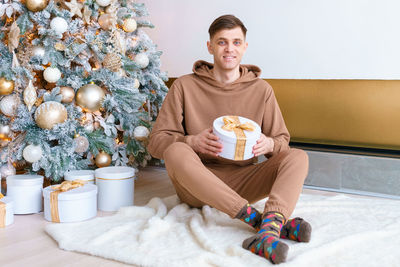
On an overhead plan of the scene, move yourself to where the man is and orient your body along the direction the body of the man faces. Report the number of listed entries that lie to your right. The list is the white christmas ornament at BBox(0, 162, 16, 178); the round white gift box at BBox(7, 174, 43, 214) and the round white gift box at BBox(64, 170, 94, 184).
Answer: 3

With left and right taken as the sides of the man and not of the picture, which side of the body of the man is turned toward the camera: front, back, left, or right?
front

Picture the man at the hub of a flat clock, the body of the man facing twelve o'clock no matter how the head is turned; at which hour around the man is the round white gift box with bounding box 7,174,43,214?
The round white gift box is roughly at 3 o'clock from the man.

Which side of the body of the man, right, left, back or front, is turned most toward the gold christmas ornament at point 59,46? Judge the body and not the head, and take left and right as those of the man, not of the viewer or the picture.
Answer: right

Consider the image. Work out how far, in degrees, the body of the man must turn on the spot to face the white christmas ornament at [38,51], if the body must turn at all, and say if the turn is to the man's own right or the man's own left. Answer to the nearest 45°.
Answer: approximately 90° to the man's own right

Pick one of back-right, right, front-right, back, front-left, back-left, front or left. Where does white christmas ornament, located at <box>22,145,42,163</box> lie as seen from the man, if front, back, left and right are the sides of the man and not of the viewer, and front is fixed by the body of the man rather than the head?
right

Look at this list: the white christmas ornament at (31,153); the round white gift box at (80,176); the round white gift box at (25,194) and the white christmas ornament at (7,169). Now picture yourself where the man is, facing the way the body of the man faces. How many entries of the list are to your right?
4

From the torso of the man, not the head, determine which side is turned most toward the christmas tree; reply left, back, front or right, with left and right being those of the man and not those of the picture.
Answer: right

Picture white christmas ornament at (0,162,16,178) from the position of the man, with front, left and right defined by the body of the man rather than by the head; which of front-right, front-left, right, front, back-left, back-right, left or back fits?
right

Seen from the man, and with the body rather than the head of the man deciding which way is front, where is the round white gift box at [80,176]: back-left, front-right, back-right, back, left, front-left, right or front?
right
